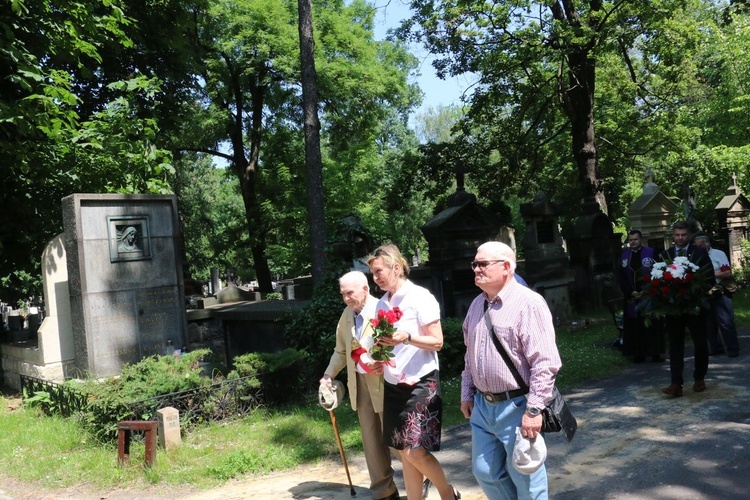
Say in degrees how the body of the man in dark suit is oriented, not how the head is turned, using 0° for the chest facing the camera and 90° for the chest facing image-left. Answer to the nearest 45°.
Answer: approximately 0°

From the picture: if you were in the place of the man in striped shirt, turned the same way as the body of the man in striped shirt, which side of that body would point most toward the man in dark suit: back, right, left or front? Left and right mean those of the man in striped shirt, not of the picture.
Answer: back

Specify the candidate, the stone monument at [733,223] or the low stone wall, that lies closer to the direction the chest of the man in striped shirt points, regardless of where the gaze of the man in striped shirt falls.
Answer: the low stone wall

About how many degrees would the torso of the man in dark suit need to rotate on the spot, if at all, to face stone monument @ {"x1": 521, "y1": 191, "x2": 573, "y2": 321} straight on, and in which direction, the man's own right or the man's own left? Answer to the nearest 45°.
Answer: approximately 180°

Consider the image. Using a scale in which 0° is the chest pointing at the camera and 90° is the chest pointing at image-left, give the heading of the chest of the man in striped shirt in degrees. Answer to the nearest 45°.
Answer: approximately 45°

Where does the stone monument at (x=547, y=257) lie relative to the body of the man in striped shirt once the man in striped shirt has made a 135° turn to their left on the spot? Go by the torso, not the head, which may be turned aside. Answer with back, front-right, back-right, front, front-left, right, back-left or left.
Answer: left

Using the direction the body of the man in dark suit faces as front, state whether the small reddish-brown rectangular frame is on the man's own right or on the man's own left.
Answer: on the man's own right

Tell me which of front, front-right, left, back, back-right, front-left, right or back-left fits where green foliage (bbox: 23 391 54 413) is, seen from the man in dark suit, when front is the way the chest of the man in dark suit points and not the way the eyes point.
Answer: right

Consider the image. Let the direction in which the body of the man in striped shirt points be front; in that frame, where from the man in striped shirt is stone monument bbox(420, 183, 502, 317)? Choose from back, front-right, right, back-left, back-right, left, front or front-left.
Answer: back-right

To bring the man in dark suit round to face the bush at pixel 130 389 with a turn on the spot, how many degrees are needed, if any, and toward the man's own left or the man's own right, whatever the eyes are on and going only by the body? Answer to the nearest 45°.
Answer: approximately 90° to the man's own right

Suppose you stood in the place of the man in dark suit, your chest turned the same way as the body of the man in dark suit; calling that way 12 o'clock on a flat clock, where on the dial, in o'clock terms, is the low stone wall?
The low stone wall is roughly at 3 o'clock from the man in dark suit.

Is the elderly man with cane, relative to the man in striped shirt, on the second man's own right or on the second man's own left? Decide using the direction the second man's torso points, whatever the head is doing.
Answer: on the second man's own right

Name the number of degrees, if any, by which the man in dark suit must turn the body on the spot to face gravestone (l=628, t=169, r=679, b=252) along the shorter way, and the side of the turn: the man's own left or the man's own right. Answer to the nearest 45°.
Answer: approximately 180°
